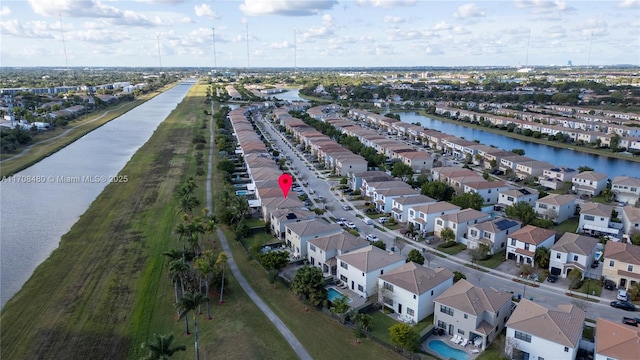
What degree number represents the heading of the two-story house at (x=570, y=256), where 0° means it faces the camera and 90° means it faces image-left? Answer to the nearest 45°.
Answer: approximately 45°

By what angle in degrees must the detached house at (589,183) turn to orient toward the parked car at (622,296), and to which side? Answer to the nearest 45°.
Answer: approximately 45° to its left

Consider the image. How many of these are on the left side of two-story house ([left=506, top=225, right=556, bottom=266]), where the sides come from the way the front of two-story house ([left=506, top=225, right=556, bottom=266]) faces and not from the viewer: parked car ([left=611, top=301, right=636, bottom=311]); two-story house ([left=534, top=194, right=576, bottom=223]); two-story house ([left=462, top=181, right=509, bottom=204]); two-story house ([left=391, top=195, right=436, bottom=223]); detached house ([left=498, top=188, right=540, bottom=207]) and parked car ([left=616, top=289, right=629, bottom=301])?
2

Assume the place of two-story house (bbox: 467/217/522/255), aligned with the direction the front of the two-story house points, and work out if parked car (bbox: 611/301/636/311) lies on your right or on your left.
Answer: on your left

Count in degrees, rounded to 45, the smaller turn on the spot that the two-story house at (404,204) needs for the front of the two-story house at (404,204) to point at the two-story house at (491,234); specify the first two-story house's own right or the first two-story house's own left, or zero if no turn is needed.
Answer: approximately 90° to the first two-story house's own left

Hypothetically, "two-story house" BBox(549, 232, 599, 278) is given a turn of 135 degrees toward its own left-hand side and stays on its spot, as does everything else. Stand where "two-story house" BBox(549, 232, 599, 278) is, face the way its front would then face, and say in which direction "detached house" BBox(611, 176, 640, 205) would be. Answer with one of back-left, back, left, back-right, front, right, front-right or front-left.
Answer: left

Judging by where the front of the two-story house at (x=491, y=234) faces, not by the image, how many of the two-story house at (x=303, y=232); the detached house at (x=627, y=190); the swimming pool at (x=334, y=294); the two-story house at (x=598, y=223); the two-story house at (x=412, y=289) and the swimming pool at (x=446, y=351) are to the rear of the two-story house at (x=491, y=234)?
2

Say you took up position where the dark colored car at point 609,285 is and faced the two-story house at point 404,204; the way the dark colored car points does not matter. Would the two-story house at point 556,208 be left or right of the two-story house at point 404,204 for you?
right

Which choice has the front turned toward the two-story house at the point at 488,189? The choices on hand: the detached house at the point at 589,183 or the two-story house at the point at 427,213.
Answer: the detached house

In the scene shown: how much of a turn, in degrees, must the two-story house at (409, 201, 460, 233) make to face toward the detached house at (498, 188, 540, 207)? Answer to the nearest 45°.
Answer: approximately 180°

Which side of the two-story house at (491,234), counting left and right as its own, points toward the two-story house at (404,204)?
right

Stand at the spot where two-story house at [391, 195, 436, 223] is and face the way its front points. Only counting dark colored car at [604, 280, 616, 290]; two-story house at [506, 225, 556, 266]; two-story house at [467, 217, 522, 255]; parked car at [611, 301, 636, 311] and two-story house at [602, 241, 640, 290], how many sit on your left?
5

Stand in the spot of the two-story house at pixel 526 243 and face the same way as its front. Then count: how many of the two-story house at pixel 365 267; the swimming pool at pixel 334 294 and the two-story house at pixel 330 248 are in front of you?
3

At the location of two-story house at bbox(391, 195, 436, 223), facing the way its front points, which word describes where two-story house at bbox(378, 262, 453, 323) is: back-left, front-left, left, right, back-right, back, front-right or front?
front-left
